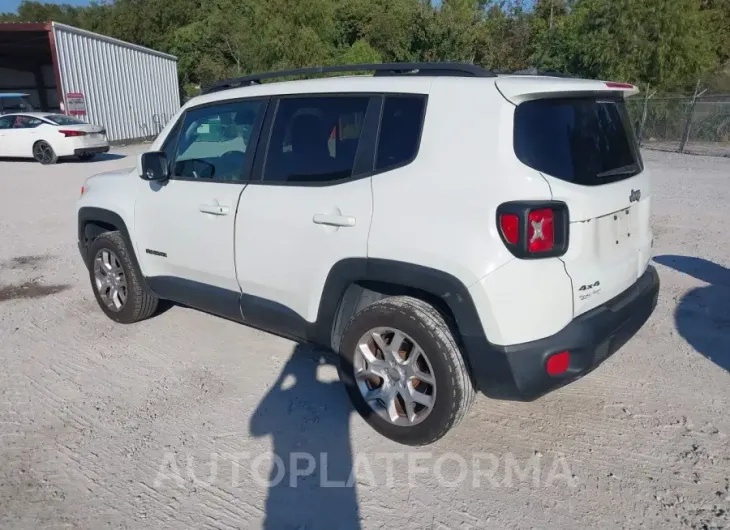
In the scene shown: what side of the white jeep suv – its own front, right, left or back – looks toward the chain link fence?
right

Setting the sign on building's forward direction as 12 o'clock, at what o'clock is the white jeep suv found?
The white jeep suv is roughly at 12 o'clock from the sign on building.

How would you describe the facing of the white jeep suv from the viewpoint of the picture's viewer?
facing away from the viewer and to the left of the viewer

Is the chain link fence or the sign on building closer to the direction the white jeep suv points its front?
the sign on building

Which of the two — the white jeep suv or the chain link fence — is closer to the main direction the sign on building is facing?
the white jeep suv

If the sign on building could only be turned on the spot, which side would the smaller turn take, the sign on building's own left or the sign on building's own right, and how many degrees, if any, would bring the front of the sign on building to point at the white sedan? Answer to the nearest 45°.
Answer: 0° — it already faces it

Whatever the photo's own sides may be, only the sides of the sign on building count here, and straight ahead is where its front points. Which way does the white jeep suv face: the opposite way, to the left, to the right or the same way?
the opposite way

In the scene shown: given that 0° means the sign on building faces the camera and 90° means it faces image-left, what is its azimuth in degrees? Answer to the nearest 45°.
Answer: approximately 0°

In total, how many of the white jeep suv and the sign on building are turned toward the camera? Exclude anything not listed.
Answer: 1

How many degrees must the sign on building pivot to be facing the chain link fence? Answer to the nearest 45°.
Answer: approximately 45° to its left
